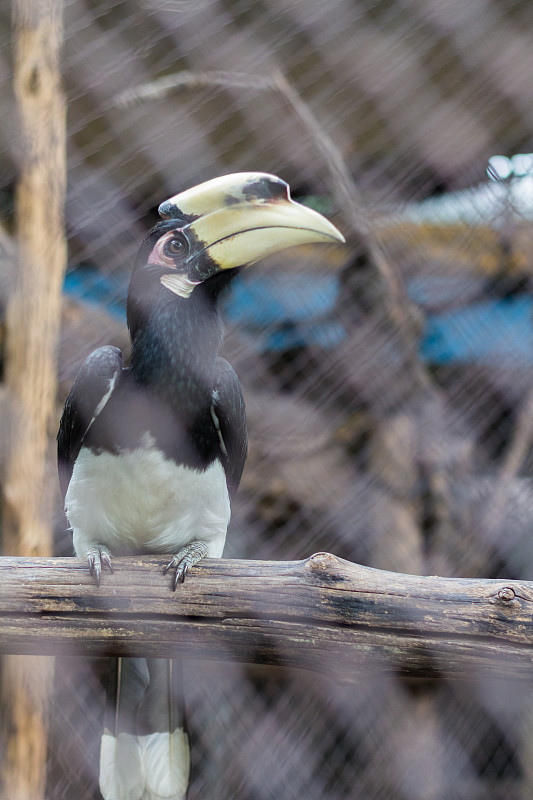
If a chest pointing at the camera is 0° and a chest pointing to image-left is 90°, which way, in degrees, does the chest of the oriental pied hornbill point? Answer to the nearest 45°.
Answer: approximately 0°
